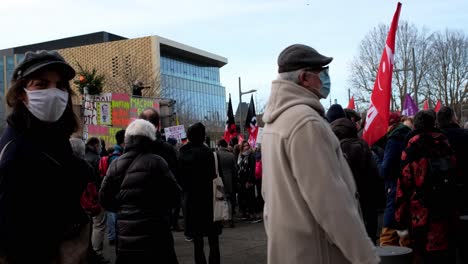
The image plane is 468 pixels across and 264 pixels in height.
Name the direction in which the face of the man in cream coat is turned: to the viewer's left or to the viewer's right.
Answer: to the viewer's right

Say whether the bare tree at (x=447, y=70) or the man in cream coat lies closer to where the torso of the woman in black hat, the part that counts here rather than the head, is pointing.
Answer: the man in cream coat

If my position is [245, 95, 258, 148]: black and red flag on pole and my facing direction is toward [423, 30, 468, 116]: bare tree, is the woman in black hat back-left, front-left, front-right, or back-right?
back-right

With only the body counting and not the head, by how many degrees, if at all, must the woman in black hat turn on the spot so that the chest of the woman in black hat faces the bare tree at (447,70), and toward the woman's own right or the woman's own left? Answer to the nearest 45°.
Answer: approximately 90° to the woman's own left

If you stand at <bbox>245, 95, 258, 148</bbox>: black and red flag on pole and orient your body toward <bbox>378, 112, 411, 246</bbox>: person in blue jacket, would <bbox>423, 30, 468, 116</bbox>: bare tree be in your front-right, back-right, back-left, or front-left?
back-left
